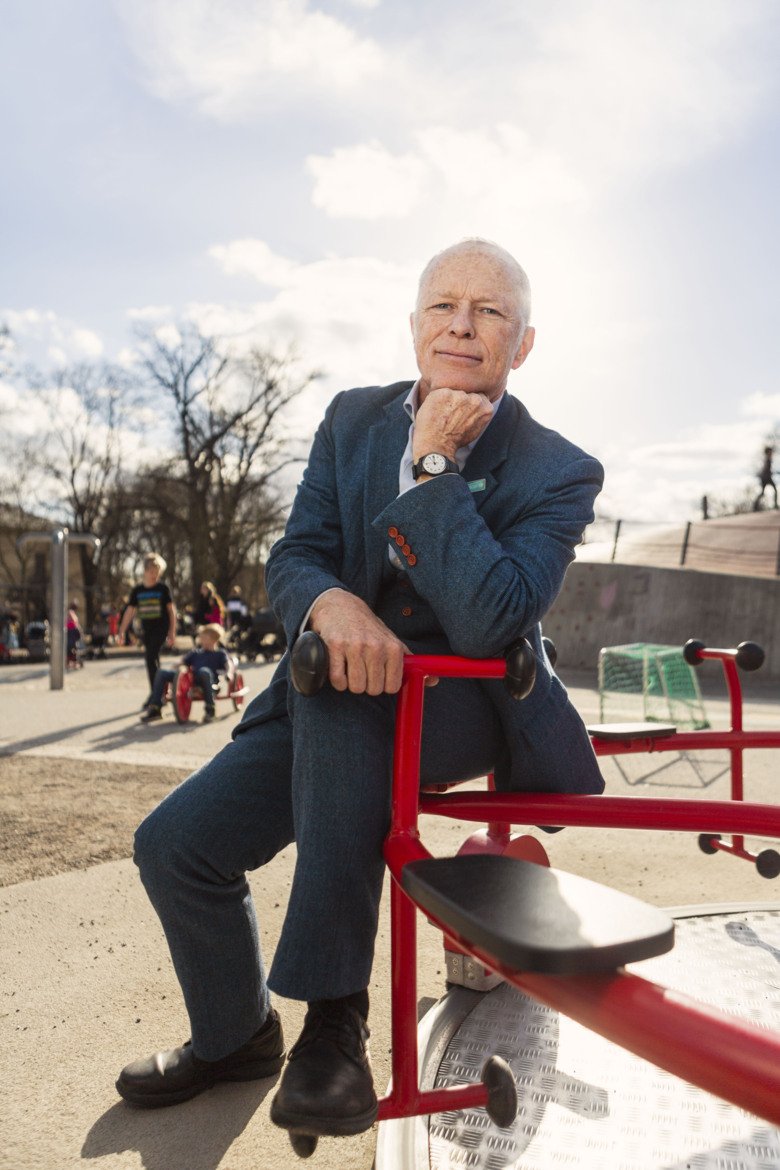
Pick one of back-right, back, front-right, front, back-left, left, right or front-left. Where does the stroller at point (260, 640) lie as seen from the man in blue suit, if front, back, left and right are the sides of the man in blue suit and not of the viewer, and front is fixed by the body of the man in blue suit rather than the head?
back-right

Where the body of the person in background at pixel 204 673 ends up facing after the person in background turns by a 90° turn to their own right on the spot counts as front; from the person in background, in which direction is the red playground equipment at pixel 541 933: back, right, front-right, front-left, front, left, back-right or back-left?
back-left

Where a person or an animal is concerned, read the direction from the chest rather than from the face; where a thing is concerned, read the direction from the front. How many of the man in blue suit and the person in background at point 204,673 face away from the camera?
0

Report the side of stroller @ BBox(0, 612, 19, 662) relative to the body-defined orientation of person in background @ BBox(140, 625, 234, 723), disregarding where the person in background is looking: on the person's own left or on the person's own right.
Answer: on the person's own right

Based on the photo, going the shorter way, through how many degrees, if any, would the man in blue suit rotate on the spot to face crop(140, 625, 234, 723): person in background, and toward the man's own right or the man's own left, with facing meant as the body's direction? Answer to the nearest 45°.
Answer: approximately 135° to the man's own right

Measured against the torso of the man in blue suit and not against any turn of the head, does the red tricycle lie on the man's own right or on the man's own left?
on the man's own right

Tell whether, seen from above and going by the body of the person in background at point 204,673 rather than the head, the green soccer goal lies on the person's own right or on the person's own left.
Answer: on the person's own left

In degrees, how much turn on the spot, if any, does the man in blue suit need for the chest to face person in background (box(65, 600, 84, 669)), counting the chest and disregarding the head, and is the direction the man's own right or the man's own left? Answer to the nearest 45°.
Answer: approximately 135° to the man's own right

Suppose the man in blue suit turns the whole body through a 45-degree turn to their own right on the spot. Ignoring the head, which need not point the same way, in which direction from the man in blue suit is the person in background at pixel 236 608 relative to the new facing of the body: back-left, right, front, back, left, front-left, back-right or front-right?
right

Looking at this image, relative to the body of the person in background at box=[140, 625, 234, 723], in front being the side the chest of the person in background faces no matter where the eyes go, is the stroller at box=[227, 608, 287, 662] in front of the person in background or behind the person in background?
behind

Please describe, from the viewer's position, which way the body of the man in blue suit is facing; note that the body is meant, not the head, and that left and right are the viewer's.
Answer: facing the viewer and to the left of the viewer

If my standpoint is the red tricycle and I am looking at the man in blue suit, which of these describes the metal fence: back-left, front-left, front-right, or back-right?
back-left

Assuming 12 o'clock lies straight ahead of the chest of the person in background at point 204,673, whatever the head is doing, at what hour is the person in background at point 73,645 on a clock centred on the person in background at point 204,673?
the person in background at point 73,645 is roughly at 4 o'clock from the person in background at point 204,673.

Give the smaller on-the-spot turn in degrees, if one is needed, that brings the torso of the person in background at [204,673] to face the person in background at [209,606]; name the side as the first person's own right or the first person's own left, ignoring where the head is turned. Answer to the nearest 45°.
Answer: approximately 135° to the first person's own right
